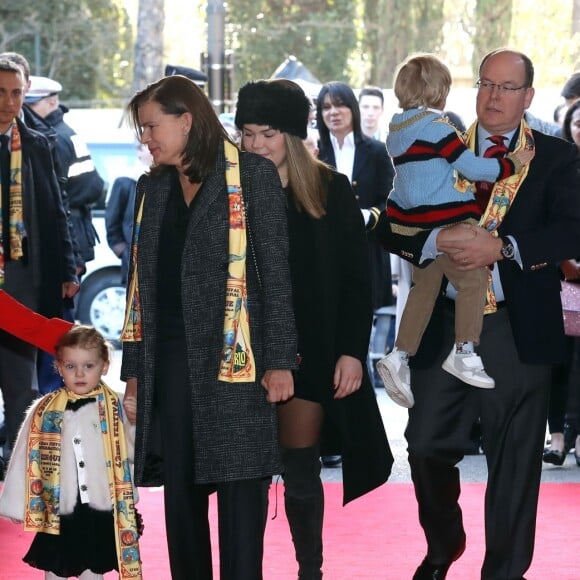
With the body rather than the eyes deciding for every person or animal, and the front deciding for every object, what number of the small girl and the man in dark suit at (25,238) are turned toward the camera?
2

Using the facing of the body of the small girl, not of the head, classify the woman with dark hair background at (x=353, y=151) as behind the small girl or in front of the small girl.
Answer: behind

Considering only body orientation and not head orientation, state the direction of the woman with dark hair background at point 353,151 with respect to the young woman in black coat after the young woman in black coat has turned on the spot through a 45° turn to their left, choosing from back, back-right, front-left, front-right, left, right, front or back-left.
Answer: back

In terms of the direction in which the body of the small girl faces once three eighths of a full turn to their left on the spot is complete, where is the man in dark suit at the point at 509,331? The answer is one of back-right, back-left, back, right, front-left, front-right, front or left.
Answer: front-right

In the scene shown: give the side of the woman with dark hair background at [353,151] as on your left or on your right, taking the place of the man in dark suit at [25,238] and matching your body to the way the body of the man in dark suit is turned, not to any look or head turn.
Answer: on your left

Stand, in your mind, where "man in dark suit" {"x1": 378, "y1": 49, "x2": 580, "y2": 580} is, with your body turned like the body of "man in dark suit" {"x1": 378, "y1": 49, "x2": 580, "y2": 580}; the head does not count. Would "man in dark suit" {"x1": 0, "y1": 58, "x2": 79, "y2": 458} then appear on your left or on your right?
on your right

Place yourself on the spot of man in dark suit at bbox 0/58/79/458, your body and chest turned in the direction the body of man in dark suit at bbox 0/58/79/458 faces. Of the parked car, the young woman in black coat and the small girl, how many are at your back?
1
